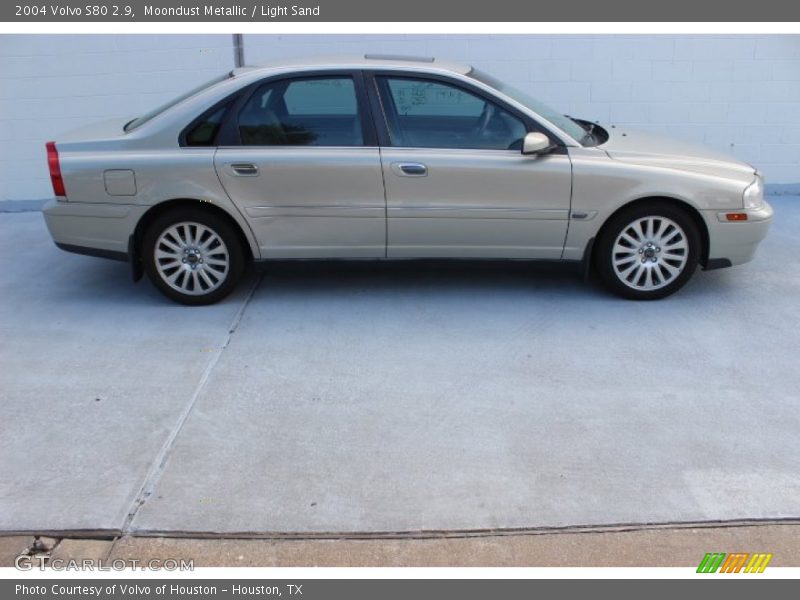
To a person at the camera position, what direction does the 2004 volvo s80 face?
facing to the right of the viewer
